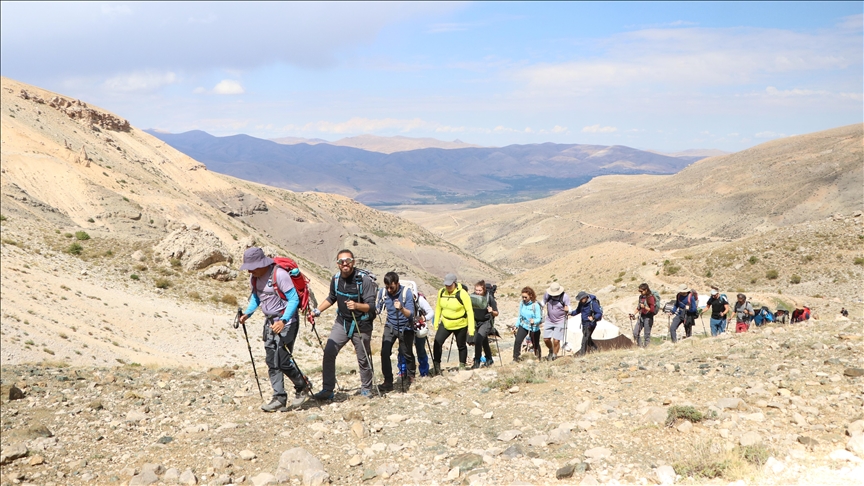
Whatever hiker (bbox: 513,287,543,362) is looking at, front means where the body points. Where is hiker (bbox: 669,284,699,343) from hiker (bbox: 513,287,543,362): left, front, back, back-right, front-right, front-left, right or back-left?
back

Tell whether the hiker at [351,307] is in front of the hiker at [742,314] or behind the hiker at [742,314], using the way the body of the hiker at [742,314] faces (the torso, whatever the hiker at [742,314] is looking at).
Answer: in front

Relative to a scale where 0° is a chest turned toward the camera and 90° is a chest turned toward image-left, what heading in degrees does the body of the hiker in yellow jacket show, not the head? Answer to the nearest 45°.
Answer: approximately 45°

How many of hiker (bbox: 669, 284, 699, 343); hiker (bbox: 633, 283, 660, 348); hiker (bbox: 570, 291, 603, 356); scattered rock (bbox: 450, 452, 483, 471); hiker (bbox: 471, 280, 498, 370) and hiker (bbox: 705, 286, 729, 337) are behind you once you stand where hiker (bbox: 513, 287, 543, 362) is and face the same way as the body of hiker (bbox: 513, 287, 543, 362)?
4

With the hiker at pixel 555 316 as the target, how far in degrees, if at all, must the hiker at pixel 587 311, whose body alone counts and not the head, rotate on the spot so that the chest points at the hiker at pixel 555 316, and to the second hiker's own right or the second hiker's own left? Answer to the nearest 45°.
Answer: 0° — they already face them

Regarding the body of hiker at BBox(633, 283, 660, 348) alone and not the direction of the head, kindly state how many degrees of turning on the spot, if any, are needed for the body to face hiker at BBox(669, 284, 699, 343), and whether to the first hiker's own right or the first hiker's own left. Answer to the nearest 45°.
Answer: approximately 180°

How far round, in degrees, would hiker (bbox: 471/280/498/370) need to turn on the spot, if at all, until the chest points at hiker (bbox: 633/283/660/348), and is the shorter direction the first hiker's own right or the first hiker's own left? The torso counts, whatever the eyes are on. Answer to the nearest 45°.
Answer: approximately 180°

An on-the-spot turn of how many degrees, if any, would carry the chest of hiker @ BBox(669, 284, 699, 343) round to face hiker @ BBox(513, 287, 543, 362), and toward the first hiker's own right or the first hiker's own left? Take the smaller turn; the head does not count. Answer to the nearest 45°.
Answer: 0° — they already face them

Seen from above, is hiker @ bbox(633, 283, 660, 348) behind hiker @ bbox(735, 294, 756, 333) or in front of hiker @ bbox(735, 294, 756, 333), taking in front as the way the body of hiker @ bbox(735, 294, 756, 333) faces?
in front

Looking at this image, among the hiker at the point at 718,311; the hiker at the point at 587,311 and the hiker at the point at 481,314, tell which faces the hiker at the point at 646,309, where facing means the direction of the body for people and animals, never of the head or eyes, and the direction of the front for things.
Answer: the hiker at the point at 718,311

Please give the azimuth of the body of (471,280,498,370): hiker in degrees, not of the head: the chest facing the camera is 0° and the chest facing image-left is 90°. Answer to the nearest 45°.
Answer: approximately 45°

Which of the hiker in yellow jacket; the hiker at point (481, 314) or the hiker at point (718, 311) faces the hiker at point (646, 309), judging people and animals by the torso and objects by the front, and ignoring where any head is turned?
the hiker at point (718, 311)

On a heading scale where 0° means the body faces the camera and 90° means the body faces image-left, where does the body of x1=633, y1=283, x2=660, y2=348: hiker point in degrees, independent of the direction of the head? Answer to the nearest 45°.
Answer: approximately 45°

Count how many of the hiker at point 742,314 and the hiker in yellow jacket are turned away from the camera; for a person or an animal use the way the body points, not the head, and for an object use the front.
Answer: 0

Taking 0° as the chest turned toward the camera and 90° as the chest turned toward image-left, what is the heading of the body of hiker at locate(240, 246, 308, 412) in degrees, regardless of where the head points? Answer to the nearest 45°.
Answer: approximately 45°

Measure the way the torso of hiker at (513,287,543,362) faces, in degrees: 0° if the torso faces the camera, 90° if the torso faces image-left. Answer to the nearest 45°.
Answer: approximately 45°
